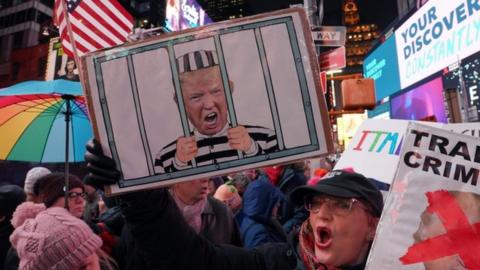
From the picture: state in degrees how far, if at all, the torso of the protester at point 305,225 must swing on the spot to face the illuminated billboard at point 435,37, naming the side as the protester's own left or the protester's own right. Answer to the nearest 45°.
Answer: approximately 180°

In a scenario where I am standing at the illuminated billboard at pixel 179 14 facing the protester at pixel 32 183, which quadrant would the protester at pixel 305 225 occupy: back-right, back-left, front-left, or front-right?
front-left

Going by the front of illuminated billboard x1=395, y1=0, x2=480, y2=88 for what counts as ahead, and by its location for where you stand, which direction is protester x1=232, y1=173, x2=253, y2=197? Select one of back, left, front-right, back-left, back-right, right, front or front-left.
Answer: front

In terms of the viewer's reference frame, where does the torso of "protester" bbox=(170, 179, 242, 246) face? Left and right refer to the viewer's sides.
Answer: facing the viewer and to the right of the viewer

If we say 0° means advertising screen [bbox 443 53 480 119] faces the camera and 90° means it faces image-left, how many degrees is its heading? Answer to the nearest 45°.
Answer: approximately 45°

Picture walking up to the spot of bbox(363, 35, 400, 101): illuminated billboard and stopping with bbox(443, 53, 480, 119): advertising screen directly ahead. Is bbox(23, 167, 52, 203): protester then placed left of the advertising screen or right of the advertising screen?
right

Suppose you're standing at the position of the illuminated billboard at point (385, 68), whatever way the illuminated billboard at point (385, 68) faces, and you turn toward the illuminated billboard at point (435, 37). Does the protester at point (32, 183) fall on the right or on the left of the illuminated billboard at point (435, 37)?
right

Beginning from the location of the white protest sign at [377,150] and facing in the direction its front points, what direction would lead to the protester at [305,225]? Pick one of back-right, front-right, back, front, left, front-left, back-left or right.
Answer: front

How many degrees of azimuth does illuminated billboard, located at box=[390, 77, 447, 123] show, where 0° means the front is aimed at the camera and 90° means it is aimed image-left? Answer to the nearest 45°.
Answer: approximately 45°

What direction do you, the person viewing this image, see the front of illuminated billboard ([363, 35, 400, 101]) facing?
facing the viewer and to the left of the viewer

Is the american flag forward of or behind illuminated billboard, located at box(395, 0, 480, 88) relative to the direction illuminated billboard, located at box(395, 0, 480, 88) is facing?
forward

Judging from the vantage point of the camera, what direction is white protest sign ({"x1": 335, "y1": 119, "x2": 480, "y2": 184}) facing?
facing the viewer

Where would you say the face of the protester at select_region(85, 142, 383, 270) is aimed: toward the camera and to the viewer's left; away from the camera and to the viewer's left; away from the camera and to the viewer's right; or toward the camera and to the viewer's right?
toward the camera and to the viewer's left

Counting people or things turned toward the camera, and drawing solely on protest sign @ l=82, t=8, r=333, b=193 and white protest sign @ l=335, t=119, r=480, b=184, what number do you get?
2

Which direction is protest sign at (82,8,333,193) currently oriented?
toward the camera

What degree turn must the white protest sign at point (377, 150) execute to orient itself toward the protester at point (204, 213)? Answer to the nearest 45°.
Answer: approximately 45° to its right
